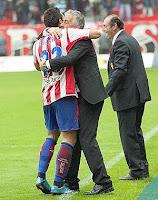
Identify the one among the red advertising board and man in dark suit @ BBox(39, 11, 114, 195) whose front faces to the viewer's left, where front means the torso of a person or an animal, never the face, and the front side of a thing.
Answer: the man in dark suit

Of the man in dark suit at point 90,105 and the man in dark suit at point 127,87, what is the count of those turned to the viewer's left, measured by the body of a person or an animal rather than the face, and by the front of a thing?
2

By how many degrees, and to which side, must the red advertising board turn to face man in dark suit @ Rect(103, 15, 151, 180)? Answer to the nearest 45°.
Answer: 0° — it already faces them

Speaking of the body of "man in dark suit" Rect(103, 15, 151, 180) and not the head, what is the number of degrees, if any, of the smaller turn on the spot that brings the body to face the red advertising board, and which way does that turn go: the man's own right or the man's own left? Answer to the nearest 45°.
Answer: approximately 90° to the man's own right

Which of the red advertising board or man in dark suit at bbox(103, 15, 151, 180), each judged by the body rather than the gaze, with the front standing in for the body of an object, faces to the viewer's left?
the man in dark suit

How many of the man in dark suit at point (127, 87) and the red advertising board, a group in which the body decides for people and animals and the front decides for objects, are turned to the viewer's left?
1

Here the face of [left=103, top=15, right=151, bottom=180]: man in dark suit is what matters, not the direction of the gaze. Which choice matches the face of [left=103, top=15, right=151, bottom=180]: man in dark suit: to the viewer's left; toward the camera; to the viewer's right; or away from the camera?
to the viewer's left

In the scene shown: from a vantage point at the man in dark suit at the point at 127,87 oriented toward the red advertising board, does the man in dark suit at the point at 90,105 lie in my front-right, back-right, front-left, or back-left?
back-left

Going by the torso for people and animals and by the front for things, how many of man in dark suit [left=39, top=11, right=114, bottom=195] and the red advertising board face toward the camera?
1

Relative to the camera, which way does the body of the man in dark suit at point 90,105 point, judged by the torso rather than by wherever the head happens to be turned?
to the viewer's left

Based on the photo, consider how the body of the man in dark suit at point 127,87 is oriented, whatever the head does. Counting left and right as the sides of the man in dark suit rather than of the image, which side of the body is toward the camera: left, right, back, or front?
left
